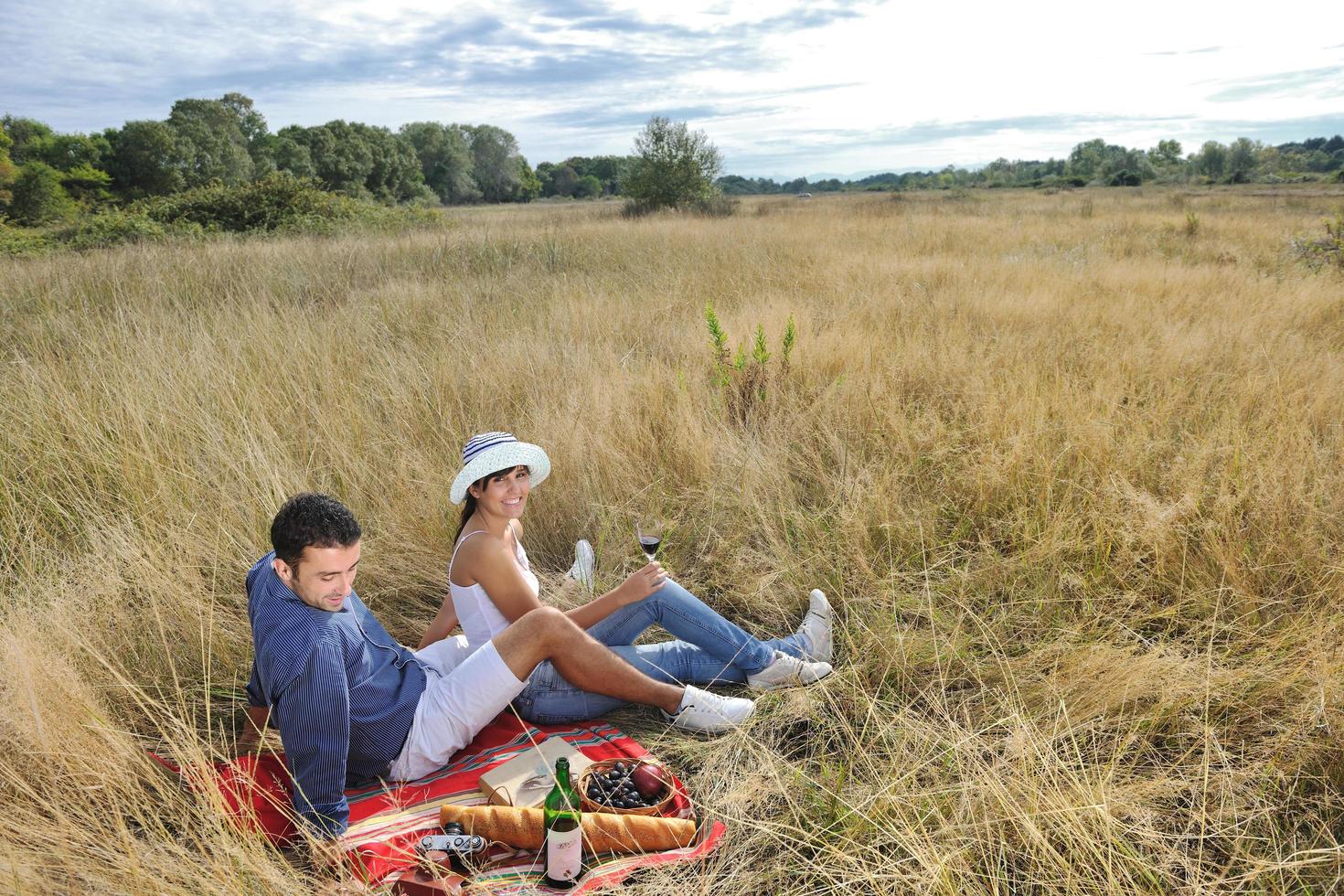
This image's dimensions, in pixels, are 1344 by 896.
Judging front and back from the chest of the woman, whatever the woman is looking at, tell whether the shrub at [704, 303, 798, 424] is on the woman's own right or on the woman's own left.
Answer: on the woman's own left

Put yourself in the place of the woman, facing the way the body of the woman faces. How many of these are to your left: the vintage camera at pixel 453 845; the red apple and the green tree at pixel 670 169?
1

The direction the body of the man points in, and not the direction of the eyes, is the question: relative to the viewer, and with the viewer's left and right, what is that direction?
facing to the right of the viewer

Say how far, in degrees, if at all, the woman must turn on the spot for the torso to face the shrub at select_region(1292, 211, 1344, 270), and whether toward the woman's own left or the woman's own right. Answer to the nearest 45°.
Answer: approximately 45° to the woman's own left

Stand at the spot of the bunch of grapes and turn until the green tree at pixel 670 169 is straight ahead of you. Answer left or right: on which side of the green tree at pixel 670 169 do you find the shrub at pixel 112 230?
left

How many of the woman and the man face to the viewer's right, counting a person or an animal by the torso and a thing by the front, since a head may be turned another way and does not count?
2

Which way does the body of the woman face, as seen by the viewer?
to the viewer's right

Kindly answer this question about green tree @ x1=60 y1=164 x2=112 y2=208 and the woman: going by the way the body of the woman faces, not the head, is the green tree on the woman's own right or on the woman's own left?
on the woman's own left

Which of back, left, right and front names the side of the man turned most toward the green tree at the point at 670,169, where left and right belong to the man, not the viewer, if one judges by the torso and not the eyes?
left
